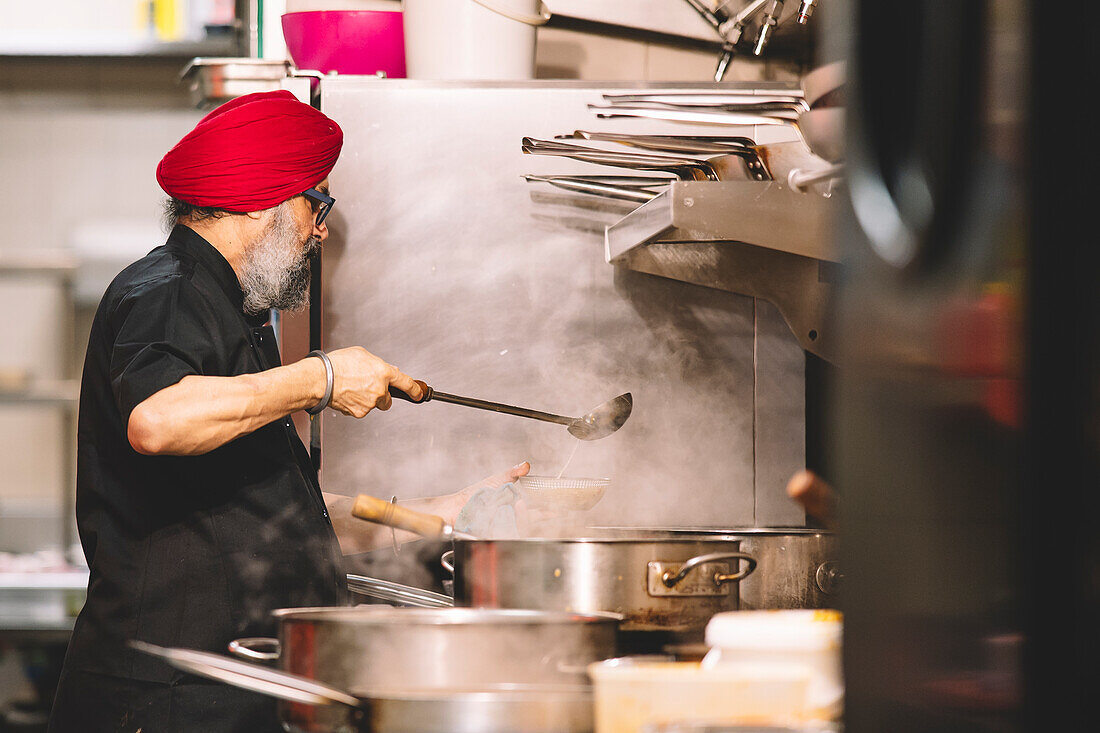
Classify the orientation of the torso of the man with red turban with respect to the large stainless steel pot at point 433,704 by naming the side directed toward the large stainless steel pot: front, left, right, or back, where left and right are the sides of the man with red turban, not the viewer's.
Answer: right

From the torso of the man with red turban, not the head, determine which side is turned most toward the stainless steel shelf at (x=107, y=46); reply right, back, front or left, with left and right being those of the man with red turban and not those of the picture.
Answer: left

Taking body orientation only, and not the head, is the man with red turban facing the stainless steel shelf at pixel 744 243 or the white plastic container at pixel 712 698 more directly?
the stainless steel shelf

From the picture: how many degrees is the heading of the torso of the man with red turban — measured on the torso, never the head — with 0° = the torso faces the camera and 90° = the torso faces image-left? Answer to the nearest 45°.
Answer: approximately 270°

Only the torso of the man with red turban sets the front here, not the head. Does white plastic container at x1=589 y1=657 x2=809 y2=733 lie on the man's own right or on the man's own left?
on the man's own right

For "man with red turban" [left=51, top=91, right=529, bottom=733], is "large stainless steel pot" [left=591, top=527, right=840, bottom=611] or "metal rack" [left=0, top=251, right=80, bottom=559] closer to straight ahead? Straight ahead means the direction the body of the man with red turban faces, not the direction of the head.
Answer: the large stainless steel pot

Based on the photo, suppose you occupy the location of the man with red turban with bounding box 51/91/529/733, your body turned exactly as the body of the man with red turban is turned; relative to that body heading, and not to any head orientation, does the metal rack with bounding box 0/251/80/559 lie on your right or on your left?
on your left

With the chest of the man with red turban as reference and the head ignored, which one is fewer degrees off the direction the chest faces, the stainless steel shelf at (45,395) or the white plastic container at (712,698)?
the white plastic container

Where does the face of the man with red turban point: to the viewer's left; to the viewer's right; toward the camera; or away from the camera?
to the viewer's right
